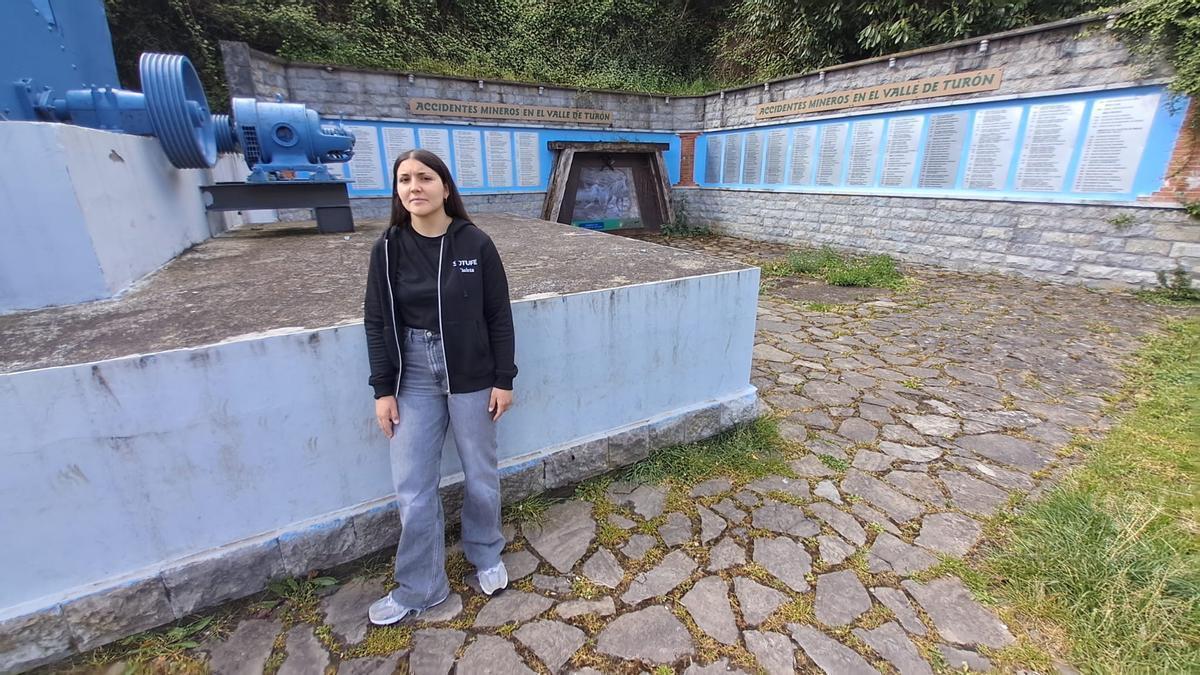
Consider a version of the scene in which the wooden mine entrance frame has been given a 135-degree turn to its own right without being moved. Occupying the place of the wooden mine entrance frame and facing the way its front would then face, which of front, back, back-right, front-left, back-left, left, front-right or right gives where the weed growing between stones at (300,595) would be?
back-left

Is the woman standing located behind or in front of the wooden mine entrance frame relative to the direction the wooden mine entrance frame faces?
in front

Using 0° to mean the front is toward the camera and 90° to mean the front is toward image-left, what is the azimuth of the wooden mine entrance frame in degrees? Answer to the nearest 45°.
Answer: approximately 0°

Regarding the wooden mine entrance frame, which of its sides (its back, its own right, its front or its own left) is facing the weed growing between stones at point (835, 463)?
front

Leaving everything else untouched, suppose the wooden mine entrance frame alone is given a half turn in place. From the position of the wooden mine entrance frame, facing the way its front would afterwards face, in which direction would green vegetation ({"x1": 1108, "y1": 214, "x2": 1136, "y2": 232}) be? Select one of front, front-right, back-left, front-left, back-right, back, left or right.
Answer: back-right

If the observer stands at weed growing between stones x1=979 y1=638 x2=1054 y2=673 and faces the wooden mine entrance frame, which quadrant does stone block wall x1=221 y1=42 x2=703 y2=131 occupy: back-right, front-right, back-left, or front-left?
front-left

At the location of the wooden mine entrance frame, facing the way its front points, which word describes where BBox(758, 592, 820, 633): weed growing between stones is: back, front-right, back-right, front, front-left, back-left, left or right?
front

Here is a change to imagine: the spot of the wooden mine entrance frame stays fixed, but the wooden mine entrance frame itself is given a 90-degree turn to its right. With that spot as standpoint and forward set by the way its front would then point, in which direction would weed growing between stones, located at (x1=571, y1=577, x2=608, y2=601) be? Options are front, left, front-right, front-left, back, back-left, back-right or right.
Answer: left

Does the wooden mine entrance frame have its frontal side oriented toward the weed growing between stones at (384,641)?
yes

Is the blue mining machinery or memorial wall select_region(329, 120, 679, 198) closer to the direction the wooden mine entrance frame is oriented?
the blue mining machinery

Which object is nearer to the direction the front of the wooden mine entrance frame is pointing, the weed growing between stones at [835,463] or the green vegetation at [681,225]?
the weed growing between stones

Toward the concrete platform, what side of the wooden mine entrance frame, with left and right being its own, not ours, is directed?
front

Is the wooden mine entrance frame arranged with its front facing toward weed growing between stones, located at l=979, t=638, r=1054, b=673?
yes

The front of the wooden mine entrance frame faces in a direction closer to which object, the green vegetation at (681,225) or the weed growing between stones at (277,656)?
the weed growing between stones

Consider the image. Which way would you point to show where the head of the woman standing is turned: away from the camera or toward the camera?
toward the camera
